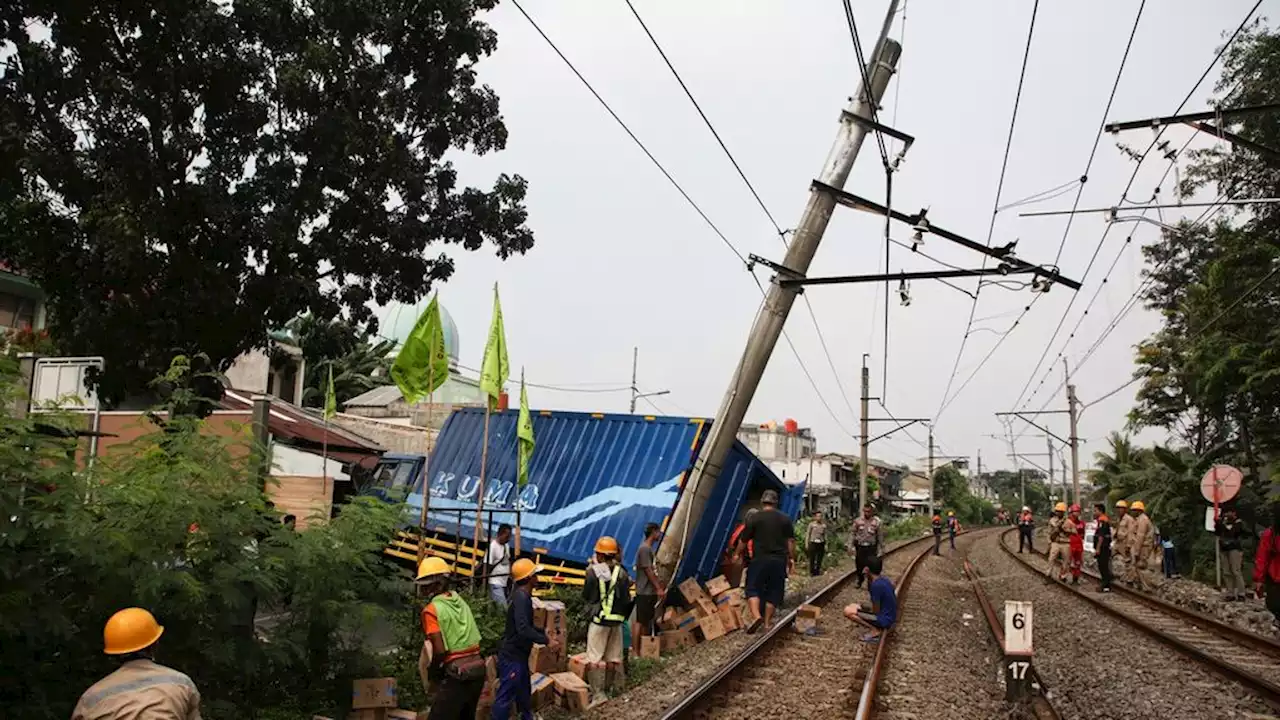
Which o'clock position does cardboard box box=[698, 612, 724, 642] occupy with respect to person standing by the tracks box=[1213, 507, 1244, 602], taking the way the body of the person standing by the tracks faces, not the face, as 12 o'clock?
The cardboard box is roughly at 1 o'clock from the person standing by the tracks.

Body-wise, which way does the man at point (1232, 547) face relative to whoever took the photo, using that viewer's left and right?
facing the viewer

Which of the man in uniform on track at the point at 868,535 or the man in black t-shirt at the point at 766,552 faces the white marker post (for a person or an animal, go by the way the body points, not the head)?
the man in uniform on track

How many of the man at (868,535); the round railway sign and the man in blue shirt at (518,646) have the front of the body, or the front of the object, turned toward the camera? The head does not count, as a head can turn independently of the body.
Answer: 2

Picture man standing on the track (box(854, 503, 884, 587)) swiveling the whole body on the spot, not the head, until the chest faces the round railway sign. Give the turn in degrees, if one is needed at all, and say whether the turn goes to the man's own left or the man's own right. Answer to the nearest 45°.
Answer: approximately 90° to the man's own left

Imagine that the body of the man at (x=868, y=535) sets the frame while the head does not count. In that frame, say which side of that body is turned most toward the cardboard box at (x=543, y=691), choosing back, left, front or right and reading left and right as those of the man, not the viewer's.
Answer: front

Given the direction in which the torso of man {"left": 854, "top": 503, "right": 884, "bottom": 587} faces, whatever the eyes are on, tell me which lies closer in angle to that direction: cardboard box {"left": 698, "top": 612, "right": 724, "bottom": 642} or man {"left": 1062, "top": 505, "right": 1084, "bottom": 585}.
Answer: the cardboard box

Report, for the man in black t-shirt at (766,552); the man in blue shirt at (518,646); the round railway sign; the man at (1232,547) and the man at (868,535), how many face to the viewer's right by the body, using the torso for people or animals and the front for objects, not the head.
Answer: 1

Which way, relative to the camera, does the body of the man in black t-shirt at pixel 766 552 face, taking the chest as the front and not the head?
away from the camera

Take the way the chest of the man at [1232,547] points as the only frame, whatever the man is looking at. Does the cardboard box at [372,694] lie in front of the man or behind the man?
in front

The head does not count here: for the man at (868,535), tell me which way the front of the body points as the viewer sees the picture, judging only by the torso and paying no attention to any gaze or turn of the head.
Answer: toward the camera

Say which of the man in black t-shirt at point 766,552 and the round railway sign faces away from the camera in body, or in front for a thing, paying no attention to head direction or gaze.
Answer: the man in black t-shirt

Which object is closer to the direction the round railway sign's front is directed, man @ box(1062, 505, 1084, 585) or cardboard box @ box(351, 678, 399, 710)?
the cardboard box

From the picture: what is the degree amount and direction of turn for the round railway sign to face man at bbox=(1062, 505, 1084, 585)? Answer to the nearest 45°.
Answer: approximately 135° to its right

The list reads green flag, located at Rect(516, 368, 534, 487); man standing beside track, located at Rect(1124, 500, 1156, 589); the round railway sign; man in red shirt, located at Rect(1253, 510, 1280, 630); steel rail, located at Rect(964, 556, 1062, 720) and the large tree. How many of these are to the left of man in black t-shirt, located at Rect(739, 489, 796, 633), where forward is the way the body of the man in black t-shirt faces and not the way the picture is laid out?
2

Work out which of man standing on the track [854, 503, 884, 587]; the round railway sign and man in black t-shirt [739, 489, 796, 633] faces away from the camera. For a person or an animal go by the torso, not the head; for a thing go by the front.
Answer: the man in black t-shirt

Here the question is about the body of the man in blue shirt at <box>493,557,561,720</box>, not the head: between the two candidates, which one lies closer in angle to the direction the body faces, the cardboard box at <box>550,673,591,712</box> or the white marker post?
the white marker post
